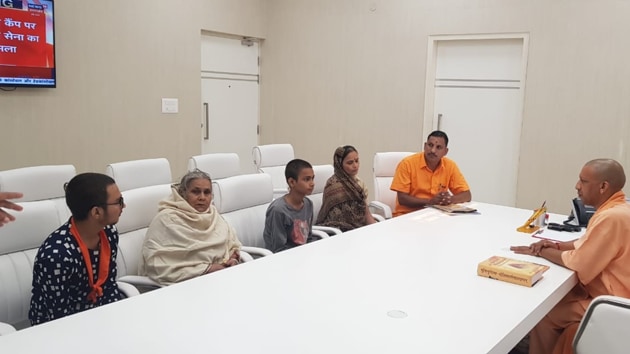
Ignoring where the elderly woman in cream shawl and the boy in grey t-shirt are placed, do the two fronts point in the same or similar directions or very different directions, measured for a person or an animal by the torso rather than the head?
same or similar directions

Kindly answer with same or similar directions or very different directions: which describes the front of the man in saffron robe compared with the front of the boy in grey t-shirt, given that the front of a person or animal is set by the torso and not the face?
very different directions

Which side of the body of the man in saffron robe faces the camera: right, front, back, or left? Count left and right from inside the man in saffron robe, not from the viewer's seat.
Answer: left

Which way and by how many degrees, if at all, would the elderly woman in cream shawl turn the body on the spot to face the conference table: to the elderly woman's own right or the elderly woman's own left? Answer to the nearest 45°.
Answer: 0° — they already face it

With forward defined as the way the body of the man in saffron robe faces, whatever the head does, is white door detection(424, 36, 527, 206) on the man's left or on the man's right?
on the man's right

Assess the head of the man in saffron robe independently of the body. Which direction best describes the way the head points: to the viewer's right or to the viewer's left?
to the viewer's left

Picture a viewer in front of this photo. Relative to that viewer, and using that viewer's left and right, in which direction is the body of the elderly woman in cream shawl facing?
facing the viewer and to the right of the viewer

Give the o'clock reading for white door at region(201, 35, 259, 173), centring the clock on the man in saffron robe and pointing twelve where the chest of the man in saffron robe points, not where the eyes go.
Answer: The white door is roughly at 1 o'clock from the man in saffron robe.

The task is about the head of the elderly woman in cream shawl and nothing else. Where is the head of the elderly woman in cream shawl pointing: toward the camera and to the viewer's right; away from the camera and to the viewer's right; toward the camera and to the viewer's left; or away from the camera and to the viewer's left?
toward the camera and to the viewer's right

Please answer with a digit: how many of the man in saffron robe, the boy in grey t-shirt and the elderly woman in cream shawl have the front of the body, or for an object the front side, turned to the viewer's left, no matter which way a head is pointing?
1

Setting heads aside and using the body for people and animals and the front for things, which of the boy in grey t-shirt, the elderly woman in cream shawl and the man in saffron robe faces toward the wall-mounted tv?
the man in saffron robe

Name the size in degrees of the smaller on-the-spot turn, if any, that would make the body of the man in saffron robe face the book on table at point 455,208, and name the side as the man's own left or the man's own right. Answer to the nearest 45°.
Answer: approximately 45° to the man's own right

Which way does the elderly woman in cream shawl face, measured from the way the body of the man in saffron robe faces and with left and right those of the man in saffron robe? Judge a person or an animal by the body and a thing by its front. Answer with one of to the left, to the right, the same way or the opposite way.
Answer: the opposite way

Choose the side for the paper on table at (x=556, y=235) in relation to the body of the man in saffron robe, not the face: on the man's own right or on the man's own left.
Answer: on the man's own right

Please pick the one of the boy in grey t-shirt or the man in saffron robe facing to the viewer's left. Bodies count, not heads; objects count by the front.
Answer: the man in saffron robe

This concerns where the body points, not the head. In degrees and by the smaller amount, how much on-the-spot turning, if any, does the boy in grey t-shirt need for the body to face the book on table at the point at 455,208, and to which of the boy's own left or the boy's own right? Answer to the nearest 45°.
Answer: approximately 45° to the boy's own left
